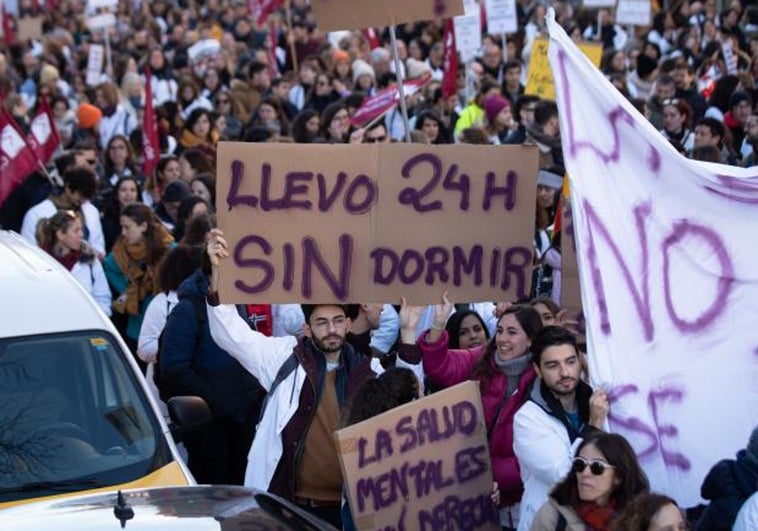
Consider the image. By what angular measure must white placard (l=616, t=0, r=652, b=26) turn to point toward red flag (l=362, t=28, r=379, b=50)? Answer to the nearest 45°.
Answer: approximately 90° to its right

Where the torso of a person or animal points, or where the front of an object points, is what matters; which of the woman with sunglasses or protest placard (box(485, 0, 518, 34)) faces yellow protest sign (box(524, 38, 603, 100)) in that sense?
the protest placard

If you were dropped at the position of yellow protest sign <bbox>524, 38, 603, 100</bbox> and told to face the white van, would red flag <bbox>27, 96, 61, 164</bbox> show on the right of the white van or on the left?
right

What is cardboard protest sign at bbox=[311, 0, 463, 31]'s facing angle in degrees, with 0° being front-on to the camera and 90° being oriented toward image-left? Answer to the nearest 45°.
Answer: approximately 0°

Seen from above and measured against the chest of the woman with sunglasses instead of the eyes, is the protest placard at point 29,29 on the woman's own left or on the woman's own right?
on the woman's own right
